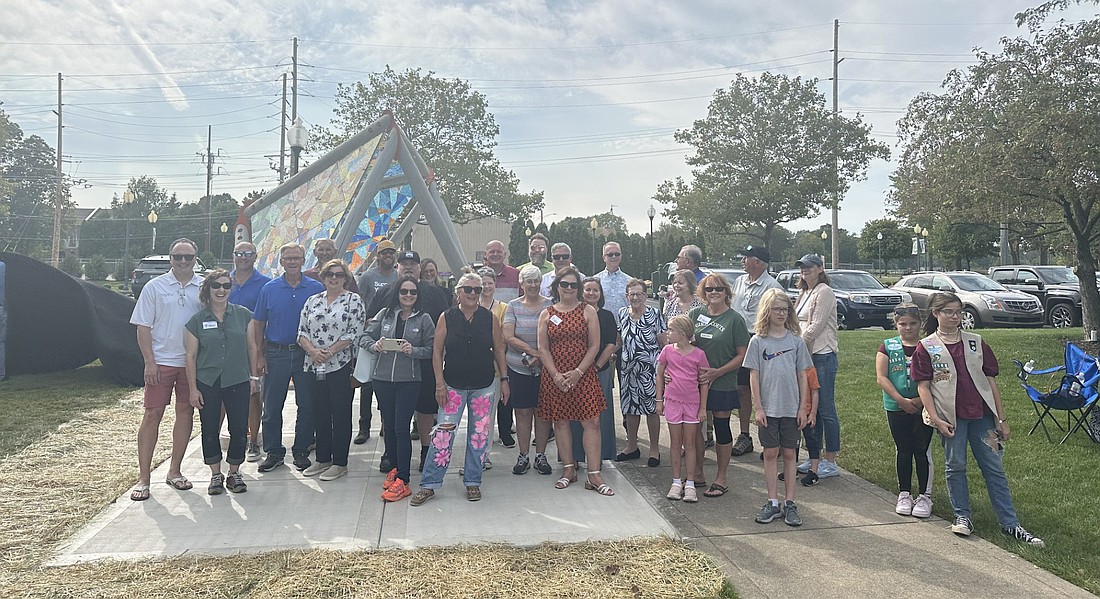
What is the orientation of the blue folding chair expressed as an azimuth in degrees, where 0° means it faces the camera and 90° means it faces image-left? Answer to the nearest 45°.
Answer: approximately 45°

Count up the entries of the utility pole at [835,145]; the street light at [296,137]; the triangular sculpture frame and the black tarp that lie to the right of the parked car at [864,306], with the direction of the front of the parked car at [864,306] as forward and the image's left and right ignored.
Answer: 3

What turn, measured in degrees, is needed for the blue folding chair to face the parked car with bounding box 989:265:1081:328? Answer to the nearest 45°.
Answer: approximately 135° to its right

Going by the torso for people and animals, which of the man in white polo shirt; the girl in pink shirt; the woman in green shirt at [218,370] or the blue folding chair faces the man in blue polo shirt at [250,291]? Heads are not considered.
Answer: the blue folding chair

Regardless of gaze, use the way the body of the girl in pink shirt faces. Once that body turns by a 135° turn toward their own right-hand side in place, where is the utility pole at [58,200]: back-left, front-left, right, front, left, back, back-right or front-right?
front

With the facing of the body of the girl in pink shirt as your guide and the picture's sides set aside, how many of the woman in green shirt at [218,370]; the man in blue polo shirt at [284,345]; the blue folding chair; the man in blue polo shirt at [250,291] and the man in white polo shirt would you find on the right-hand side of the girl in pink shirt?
4

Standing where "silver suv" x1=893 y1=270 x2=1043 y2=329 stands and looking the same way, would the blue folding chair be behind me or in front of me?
in front

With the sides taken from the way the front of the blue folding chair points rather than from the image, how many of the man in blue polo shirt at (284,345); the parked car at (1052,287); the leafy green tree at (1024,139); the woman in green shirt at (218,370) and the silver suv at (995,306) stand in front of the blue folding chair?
2

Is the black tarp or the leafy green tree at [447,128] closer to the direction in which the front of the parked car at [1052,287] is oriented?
the black tarp

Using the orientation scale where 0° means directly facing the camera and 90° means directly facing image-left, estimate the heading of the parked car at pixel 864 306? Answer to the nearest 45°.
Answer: approximately 315°

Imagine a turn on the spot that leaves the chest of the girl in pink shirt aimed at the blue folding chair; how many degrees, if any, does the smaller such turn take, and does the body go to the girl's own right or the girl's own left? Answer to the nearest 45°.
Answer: approximately 135° to the girl's own left
